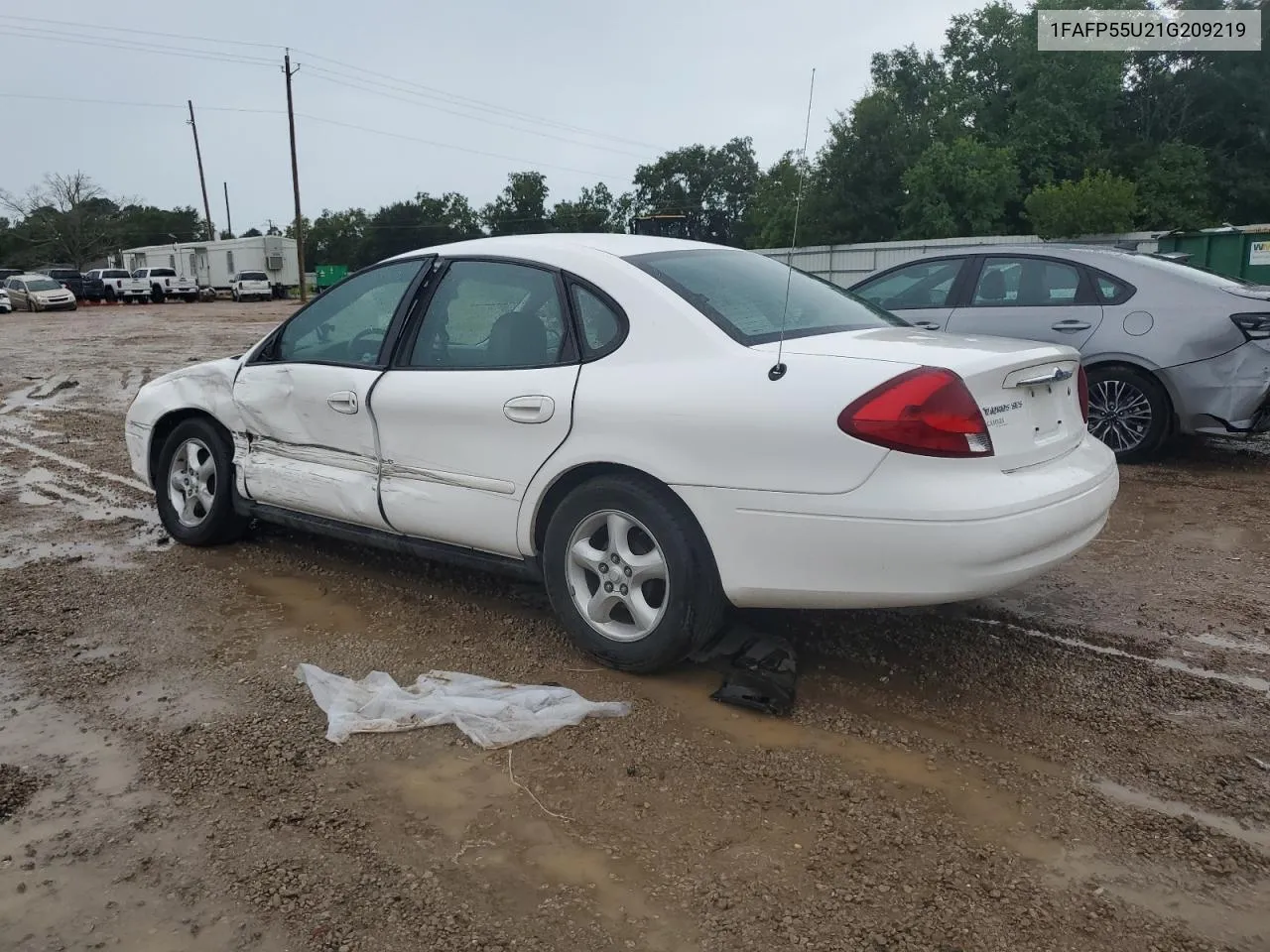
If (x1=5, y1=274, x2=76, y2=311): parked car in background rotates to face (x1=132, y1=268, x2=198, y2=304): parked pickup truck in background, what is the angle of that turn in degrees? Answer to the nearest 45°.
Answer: approximately 90° to its left

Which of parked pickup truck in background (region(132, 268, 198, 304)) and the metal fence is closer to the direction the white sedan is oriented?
the parked pickup truck in background

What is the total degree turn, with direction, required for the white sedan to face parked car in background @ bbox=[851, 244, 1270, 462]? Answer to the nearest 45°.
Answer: approximately 90° to its right

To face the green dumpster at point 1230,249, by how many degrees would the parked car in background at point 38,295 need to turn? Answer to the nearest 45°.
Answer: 0° — it already faces it

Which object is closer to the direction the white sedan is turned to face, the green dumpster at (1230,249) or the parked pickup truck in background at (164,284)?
the parked pickup truck in background

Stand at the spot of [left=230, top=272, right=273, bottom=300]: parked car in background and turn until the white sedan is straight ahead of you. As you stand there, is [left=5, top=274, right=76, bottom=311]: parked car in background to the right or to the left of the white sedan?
right

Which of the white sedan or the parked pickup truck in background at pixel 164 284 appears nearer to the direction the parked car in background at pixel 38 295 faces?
the white sedan

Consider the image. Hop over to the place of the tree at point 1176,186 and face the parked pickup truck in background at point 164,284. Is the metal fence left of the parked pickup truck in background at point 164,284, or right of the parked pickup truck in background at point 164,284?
left

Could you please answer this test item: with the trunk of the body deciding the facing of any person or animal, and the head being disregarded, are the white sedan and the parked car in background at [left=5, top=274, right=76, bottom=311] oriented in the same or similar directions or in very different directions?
very different directions

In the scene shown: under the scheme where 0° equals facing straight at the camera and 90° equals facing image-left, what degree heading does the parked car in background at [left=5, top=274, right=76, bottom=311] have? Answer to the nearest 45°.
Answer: approximately 315°

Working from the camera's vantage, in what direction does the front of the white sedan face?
facing away from the viewer and to the left of the viewer
